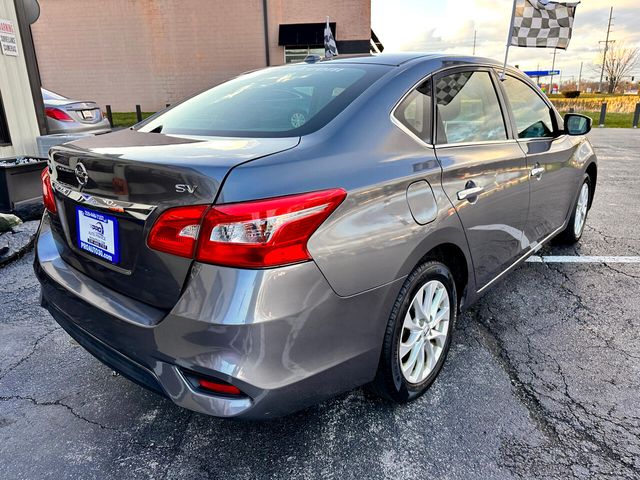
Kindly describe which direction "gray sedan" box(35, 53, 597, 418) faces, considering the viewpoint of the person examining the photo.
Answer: facing away from the viewer and to the right of the viewer

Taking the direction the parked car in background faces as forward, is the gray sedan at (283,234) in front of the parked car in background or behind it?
behind

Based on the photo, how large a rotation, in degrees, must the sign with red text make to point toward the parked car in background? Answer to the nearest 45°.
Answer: approximately 90° to its left

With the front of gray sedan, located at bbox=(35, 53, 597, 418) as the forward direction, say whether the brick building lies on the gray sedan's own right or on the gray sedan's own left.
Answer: on the gray sedan's own left

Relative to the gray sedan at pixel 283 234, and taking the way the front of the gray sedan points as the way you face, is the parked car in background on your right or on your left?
on your left

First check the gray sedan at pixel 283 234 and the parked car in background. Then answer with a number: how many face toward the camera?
0

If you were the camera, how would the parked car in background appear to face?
facing away from the viewer and to the left of the viewer

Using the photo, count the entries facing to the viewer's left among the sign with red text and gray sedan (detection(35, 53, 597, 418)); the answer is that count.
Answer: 0

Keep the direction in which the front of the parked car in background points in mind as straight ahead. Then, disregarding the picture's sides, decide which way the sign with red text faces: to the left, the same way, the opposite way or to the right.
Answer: the opposite way

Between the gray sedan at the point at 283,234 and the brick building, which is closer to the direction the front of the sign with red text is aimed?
the gray sedan

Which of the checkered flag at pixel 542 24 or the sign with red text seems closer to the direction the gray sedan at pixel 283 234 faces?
the checkered flag

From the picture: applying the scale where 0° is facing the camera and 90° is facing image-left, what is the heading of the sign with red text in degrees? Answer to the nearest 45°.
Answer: approximately 315°
